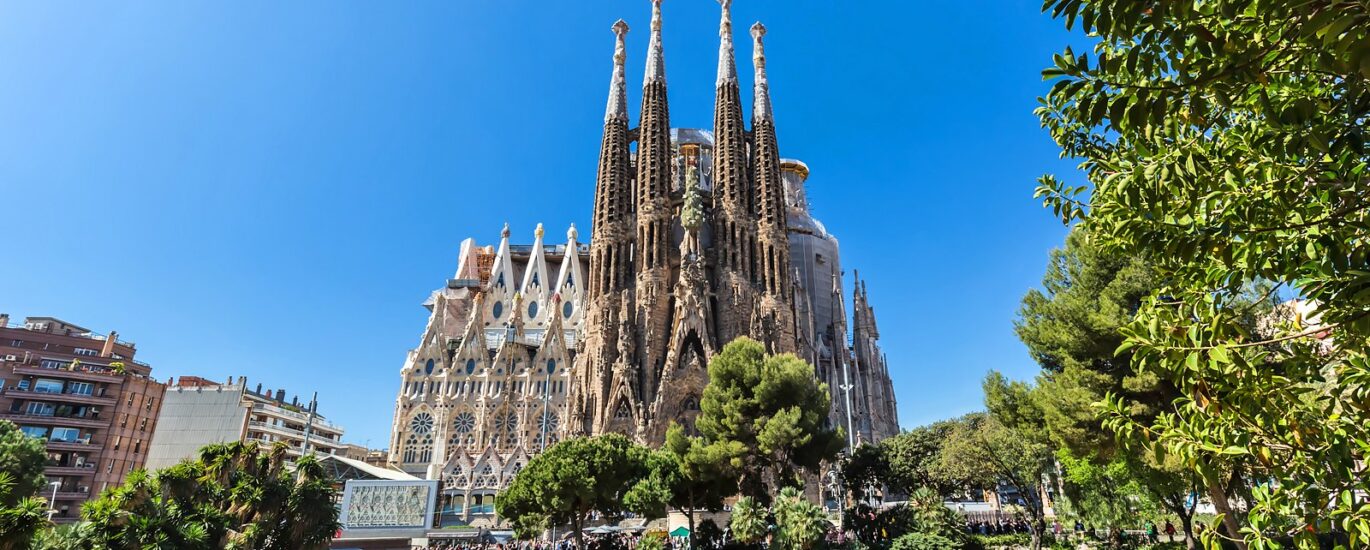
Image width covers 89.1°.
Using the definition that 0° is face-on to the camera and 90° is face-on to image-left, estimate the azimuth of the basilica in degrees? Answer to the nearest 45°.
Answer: approximately 0°

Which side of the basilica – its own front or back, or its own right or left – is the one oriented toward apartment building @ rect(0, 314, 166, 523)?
right

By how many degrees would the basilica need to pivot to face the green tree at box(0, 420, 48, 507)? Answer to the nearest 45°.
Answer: approximately 45° to its right

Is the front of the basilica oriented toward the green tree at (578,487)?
yes

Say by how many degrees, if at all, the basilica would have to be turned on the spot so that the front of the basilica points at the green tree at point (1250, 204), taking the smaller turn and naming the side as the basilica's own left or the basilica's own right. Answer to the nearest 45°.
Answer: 0° — it already faces it

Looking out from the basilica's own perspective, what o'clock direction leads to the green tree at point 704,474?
The green tree is roughly at 12 o'clock from the basilica.

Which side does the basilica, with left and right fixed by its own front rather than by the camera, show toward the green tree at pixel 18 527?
front

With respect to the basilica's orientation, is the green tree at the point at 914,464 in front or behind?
in front

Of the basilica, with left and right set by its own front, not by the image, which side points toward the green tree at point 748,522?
front
